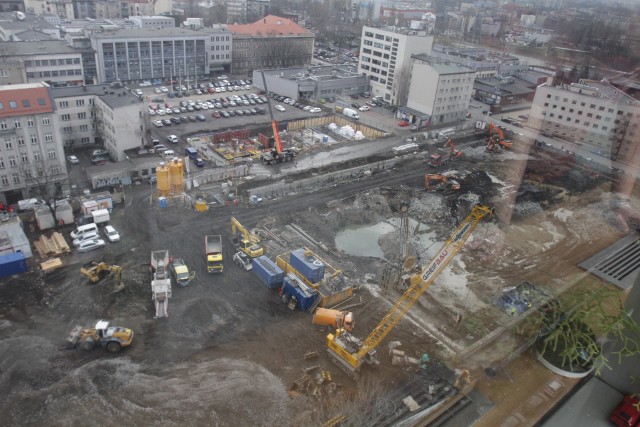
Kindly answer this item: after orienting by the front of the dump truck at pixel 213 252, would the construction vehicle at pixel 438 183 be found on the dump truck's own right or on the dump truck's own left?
on the dump truck's own left

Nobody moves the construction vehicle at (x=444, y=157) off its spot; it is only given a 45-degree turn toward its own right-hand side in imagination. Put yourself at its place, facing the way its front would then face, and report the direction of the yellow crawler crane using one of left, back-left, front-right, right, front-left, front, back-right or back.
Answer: back-left

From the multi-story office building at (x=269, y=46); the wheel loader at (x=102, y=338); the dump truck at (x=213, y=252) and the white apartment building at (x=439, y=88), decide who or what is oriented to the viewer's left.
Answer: the wheel loader

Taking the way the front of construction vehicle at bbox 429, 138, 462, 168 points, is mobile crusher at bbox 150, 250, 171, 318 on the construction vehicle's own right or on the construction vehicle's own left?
on the construction vehicle's own left

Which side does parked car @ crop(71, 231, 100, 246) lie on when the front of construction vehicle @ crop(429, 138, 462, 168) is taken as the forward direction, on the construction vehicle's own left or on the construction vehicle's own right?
on the construction vehicle's own left

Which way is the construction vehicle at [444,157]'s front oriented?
to the viewer's left

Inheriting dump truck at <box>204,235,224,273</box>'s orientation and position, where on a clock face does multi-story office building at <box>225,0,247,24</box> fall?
The multi-story office building is roughly at 6 o'clock from the dump truck.

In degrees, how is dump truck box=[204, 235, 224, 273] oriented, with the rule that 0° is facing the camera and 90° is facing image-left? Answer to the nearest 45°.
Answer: approximately 0°

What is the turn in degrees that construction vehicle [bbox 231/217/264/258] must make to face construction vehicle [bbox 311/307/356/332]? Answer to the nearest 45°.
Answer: approximately 180°

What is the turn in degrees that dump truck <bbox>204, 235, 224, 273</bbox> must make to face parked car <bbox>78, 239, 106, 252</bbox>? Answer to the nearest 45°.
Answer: approximately 90° to its right

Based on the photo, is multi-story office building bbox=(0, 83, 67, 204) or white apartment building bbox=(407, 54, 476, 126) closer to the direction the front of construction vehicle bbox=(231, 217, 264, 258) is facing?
the multi-story office building

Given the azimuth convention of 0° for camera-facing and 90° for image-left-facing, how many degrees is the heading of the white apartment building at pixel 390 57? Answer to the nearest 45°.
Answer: approximately 45°

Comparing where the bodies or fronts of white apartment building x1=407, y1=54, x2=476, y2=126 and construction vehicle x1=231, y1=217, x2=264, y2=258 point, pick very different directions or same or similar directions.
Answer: very different directions

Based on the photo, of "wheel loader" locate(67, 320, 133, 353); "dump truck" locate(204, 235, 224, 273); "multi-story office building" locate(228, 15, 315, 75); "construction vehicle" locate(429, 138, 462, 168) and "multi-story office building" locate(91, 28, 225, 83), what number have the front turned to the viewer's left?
2

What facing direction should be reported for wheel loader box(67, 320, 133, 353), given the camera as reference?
facing to the left of the viewer

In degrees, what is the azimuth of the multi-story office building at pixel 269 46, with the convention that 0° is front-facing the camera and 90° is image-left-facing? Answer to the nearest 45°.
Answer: approximately 0°

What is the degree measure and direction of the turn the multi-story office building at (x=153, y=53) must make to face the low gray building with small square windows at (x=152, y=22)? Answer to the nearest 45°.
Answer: approximately 180°
